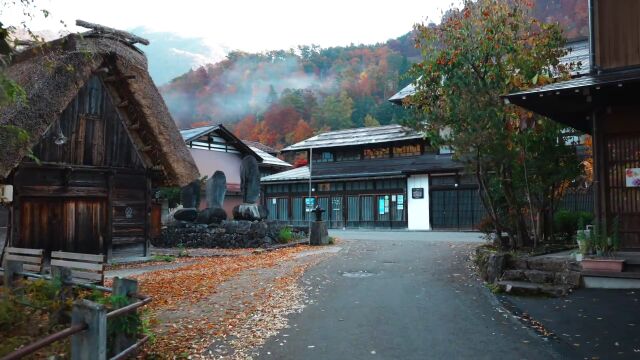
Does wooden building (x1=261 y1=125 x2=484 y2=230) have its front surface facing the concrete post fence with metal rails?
yes

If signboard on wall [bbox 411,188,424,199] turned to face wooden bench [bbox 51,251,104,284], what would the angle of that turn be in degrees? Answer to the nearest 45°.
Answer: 0° — it already faces it

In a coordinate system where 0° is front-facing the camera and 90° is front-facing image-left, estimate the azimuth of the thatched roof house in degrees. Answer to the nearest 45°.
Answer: approximately 0°

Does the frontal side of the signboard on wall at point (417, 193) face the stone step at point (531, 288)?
yes

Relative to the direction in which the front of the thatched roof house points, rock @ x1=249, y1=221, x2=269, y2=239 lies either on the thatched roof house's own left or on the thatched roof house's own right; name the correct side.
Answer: on the thatched roof house's own left

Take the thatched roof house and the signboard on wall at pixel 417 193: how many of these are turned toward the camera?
2

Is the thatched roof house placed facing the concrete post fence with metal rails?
yes
